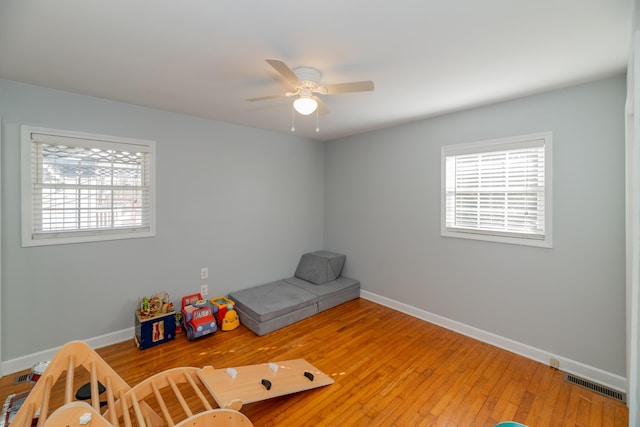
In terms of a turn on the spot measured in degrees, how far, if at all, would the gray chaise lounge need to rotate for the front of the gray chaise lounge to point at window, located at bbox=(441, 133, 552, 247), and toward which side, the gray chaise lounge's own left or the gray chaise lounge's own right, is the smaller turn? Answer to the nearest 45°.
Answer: approximately 90° to the gray chaise lounge's own left

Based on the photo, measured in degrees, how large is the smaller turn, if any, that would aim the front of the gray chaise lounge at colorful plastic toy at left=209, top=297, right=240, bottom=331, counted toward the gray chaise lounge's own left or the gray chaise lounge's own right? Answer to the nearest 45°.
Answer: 0° — it already faces it

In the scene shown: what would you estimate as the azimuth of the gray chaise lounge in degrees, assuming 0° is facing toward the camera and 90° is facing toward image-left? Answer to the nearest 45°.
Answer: approximately 45°

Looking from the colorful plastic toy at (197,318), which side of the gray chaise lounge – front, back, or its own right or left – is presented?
front

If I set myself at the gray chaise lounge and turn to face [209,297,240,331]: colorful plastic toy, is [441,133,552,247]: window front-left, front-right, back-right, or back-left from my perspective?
back-left

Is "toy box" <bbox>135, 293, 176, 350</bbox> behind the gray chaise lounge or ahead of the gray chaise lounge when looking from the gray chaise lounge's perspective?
ahead

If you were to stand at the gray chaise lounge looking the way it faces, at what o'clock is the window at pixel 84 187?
The window is roughly at 1 o'clock from the gray chaise lounge.
